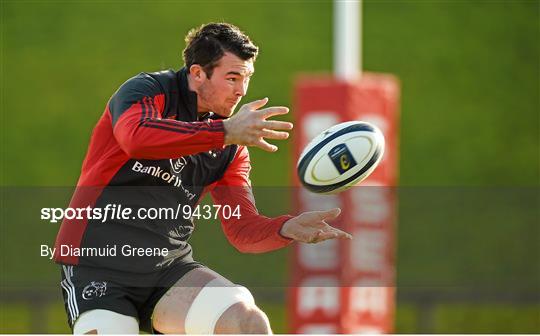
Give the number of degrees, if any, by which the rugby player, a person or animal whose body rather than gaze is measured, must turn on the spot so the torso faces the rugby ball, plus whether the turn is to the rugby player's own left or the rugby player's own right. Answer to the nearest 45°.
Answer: approximately 45° to the rugby player's own left

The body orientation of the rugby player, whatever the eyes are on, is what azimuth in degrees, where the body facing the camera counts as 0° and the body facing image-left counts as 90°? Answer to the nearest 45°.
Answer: approximately 315°
